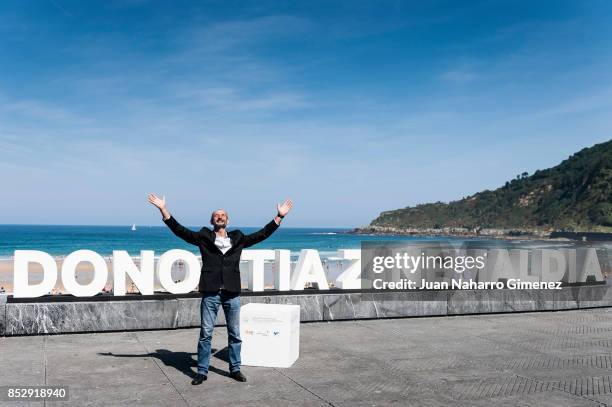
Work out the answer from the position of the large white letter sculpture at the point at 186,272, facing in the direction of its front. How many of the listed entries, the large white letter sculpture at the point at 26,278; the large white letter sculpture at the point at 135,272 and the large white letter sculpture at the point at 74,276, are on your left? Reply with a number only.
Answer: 0

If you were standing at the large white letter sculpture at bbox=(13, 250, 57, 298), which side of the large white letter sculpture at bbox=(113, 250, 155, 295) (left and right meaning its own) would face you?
right

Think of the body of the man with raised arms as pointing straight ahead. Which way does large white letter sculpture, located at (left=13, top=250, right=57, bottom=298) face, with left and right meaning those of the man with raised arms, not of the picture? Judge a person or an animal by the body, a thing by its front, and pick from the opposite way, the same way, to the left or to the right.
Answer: the same way

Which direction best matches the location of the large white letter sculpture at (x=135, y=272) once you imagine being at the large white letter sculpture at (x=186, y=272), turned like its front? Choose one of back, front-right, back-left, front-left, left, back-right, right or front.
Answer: right

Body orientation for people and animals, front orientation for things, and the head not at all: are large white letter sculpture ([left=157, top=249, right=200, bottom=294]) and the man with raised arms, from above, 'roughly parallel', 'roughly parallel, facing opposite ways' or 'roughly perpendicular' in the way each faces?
roughly parallel

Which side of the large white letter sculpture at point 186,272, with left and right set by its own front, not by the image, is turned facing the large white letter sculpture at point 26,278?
right

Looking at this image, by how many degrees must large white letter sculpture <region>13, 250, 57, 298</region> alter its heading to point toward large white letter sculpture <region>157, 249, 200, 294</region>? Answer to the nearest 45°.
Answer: approximately 90° to its left

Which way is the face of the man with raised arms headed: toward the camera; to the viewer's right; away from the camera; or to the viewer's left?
toward the camera

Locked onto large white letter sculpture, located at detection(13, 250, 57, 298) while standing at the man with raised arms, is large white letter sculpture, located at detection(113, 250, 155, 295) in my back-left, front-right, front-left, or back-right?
front-right

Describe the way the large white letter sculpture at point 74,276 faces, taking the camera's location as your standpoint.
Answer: facing the viewer

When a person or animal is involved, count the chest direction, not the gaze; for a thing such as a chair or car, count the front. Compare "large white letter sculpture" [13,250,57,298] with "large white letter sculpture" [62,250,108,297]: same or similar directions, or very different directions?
same or similar directions

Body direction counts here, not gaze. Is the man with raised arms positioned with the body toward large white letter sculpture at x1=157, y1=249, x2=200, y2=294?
no

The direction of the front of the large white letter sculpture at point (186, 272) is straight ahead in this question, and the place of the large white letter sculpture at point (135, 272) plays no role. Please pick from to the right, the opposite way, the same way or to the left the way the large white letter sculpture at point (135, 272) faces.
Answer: the same way

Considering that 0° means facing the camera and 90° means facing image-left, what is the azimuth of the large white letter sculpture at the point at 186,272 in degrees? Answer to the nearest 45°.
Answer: approximately 0°

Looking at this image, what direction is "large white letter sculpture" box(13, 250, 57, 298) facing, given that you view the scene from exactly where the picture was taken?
facing the viewer

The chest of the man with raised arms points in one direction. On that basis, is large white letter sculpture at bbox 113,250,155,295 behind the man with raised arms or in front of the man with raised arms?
behind

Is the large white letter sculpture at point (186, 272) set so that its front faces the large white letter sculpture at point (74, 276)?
no

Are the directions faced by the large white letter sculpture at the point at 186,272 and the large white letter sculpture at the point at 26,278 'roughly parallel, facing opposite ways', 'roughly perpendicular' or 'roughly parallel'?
roughly parallel
